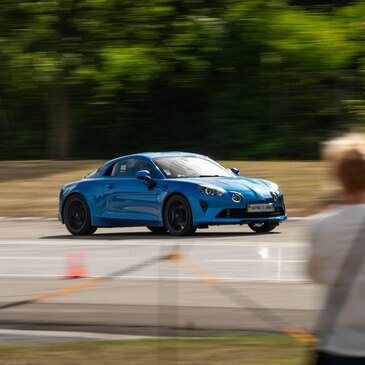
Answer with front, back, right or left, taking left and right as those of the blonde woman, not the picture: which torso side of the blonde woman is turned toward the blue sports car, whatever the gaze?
front

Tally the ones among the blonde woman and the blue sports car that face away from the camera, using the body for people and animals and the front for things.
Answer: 1

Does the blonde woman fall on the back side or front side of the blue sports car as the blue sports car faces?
on the front side

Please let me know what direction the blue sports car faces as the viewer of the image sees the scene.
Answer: facing the viewer and to the right of the viewer

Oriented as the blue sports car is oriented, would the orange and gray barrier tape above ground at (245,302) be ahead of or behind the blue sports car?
ahead

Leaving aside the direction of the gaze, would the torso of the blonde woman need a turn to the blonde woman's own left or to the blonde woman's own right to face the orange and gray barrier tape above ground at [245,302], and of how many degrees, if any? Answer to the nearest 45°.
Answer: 0° — they already face it

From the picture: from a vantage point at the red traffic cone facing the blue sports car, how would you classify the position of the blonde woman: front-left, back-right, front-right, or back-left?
back-right

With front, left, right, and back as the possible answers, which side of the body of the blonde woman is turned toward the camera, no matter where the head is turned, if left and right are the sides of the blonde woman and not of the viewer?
back

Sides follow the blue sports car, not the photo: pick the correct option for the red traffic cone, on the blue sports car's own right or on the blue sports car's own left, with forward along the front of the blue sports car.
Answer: on the blue sports car's own right
